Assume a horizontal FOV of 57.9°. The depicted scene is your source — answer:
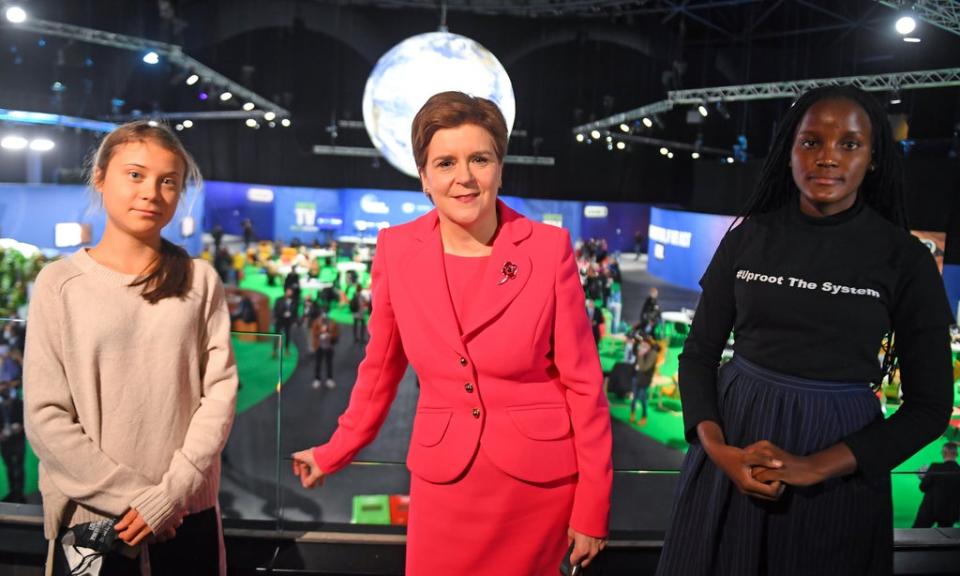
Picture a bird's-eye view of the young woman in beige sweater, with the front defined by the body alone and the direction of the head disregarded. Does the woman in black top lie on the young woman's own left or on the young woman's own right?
on the young woman's own left

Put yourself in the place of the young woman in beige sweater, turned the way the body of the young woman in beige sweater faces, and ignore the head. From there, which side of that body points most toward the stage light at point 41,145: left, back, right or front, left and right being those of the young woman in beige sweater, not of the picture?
back

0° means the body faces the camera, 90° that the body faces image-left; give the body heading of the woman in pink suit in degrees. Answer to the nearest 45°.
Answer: approximately 0°

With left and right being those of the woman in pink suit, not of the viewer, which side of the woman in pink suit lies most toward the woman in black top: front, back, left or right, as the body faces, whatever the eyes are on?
left

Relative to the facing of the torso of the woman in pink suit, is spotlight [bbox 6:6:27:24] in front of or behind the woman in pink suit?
behind

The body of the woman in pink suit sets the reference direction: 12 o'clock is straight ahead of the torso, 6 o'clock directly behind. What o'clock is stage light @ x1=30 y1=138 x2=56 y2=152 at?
The stage light is roughly at 5 o'clock from the woman in pink suit.

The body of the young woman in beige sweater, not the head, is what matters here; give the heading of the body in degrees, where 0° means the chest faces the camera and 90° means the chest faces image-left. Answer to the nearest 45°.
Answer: approximately 0°

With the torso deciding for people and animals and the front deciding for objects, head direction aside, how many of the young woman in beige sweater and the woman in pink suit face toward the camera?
2
